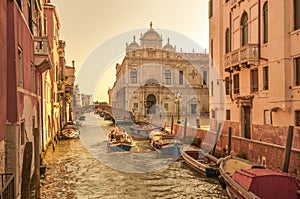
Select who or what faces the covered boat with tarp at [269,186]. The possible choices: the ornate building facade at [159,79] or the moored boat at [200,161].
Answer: the ornate building facade

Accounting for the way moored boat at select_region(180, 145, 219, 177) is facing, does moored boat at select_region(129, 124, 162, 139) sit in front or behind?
in front

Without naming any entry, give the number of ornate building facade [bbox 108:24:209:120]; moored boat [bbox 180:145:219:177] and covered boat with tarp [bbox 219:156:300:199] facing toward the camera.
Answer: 1

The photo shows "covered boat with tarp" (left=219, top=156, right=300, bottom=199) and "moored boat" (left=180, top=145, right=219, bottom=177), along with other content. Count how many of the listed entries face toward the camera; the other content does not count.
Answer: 0

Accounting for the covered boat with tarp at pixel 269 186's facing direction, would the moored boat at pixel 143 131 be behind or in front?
in front

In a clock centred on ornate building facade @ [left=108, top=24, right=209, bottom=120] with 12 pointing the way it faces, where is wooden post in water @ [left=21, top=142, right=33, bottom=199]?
The wooden post in water is roughly at 12 o'clock from the ornate building facade.

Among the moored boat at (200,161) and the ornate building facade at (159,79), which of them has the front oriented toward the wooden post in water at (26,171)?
the ornate building facade

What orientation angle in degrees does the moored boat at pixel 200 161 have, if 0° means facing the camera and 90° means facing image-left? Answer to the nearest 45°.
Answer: approximately 135°

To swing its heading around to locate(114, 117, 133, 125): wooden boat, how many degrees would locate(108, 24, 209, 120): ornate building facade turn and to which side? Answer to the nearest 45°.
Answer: approximately 45° to its right
